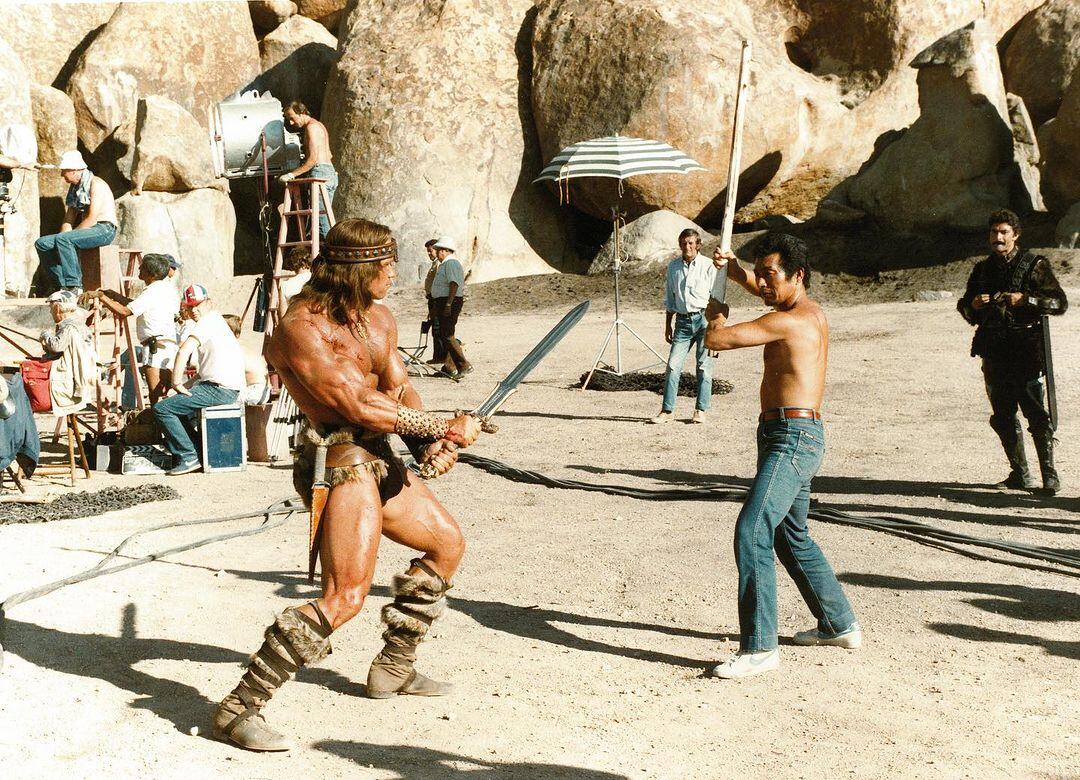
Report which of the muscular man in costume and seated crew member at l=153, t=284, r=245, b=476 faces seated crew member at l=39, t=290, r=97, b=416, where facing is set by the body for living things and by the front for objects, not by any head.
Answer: seated crew member at l=153, t=284, r=245, b=476

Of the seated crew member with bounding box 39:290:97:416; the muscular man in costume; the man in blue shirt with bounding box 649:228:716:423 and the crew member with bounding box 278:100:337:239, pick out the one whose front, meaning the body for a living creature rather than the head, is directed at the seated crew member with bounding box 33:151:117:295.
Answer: the crew member with bounding box 278:100:337:239

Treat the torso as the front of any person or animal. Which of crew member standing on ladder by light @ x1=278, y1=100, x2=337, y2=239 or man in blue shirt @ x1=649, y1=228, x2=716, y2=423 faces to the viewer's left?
the crew member standing on ladder by light

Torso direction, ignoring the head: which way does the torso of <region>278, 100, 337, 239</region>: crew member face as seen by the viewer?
to the viewer's left

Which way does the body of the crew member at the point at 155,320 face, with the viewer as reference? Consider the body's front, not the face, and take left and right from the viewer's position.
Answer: facing to the left of the viewer

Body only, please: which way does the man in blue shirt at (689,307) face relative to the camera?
toward the camera

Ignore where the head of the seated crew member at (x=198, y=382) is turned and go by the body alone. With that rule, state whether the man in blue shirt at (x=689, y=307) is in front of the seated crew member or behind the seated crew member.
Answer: behind

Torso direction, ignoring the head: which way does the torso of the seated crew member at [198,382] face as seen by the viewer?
to the viewer's left

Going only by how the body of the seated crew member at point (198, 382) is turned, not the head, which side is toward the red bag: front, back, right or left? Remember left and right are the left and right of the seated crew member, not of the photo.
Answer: front
